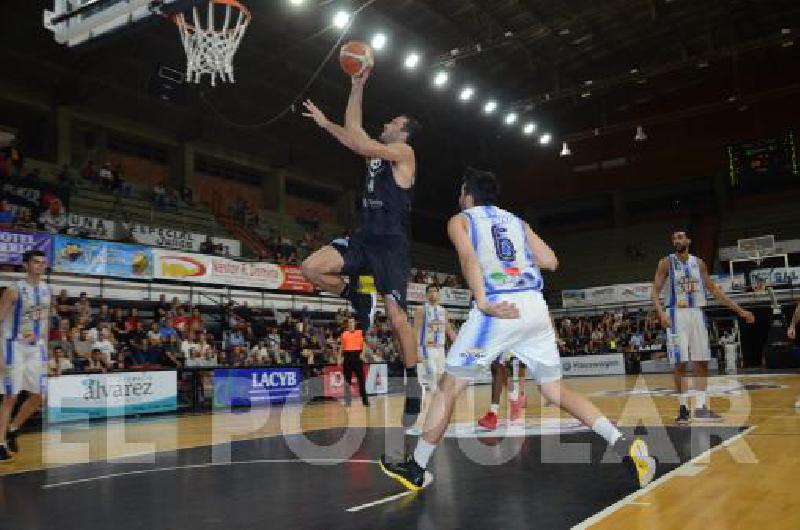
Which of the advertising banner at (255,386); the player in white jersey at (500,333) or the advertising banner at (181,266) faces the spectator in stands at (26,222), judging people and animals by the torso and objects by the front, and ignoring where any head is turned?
the player in white jersey

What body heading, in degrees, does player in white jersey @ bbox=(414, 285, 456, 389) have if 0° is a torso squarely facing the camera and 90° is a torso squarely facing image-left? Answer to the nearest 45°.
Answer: approximately 0°

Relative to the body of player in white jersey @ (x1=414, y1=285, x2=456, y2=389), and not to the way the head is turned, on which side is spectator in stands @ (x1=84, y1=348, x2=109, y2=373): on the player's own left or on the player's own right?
on the player's own right

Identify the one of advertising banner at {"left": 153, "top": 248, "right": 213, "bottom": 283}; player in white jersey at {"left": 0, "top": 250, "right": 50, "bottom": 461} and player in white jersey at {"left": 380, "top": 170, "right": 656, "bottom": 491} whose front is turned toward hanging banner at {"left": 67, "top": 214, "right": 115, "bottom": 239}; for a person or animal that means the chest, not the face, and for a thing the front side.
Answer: player in white jersey at {"left": 380, "top": 170, "right": 656, "bottom": 491}

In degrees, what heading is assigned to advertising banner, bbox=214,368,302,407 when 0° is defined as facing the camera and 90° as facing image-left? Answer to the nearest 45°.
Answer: approximately 0°

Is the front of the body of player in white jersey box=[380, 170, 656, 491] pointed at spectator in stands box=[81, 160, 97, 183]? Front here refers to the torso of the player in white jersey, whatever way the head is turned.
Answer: yes

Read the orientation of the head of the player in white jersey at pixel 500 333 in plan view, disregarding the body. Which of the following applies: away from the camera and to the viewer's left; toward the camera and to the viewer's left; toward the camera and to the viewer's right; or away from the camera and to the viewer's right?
away from the camera and to the viewer's left

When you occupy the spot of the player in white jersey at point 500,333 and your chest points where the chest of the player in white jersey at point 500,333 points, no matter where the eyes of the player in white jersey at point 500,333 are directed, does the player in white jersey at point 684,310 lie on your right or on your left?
on your right

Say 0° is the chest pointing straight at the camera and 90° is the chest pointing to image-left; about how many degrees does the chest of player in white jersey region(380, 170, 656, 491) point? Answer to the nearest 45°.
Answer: approximately 135°
